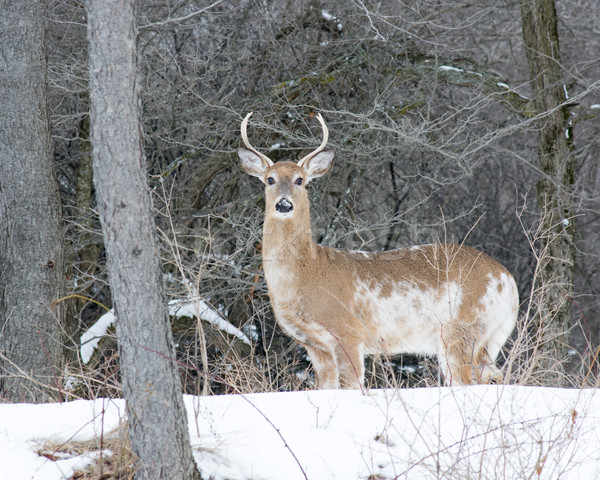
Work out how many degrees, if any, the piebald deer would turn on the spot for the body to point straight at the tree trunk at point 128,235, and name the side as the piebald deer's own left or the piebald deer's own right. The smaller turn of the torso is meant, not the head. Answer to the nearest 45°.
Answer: approximately 90° to the piebald deer's own left

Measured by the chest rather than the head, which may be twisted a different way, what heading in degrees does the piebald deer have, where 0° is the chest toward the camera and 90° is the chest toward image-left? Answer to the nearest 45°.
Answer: approximately 90°

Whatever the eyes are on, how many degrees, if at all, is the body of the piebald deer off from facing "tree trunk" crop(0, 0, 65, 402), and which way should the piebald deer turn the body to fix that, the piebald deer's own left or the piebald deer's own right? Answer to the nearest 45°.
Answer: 0° — it already faces it

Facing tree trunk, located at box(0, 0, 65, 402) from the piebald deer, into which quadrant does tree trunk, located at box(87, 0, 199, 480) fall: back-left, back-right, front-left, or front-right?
front-left

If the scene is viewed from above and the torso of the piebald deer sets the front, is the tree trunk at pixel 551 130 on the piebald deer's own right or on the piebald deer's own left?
on the piebald deer's own right
